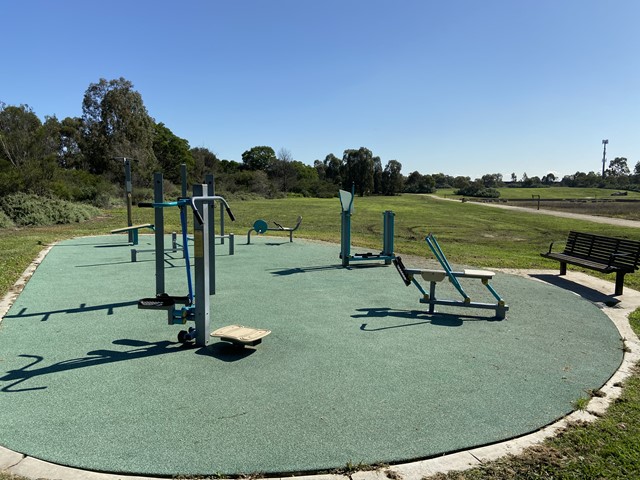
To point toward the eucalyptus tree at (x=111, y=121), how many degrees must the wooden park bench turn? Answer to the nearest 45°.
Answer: approximately 90° to its right

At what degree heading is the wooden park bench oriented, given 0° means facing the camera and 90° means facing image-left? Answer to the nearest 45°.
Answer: approximately 45°

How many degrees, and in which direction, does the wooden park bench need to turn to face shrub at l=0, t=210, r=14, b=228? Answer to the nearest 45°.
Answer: approximately 45° to its right

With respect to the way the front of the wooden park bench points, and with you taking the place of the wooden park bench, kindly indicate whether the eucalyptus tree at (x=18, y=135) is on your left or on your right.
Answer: on your right

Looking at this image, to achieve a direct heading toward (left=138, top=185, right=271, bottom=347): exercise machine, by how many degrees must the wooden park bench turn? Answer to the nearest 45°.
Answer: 0° — it already faces it

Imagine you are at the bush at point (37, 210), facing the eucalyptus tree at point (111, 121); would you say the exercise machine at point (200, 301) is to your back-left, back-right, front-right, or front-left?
back-right
